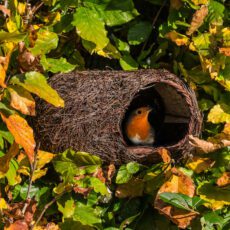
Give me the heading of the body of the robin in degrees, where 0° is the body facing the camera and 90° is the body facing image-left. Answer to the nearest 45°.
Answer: approximately 315°

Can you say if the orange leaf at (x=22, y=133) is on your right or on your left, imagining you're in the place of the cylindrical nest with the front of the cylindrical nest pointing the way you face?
on your right

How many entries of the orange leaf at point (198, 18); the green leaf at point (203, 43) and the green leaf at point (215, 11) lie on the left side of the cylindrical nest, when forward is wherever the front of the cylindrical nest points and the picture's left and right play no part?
3

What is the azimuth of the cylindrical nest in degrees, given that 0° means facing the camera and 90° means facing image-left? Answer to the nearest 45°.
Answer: approximately 315°

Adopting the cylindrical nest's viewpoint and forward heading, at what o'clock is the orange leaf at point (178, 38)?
The orange leaf is roughly at 9 o'clock from the cylindrical nest.

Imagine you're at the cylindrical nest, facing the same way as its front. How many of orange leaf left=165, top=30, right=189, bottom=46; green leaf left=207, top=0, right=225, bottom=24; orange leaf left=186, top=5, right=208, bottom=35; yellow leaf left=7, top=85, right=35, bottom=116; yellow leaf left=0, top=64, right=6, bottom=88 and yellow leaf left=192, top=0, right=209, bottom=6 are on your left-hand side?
4

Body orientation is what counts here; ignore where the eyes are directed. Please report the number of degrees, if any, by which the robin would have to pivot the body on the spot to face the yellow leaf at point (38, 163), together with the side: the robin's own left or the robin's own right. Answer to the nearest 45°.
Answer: approximately 90° to the robin's own right
